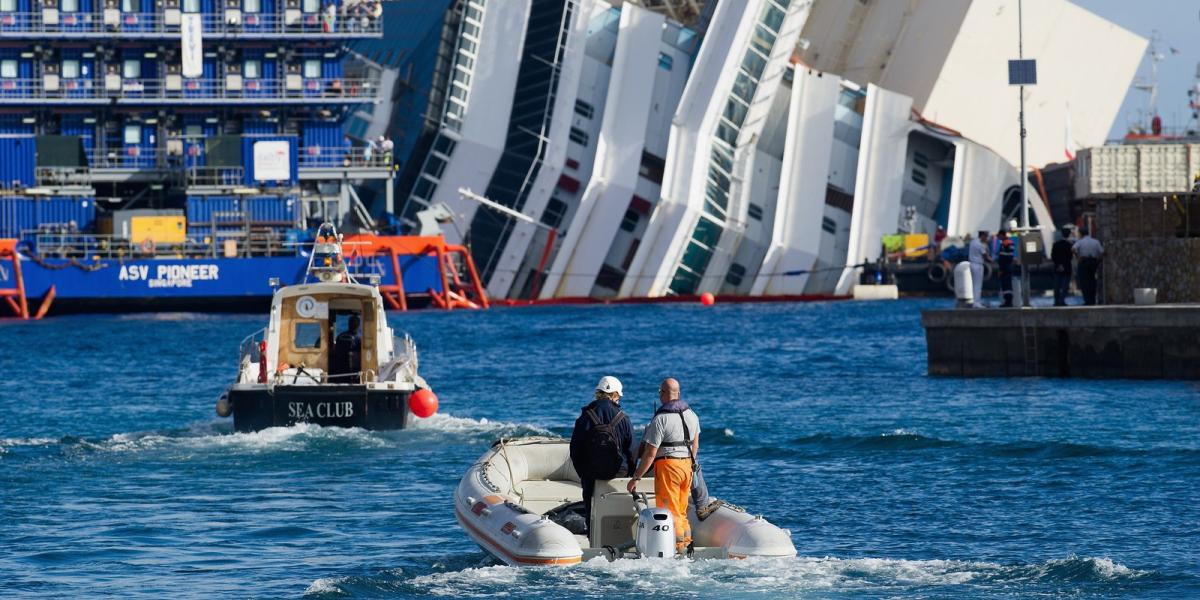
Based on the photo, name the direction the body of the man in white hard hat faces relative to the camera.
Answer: away from the camera

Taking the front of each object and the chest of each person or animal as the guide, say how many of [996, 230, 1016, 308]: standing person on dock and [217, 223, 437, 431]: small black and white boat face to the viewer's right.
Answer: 0

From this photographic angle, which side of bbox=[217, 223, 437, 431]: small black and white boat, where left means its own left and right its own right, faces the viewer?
back

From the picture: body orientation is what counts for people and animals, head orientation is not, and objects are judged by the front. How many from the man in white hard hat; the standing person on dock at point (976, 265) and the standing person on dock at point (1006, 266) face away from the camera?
1

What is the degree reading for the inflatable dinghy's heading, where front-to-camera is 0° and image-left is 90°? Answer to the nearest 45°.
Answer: approximately 135°

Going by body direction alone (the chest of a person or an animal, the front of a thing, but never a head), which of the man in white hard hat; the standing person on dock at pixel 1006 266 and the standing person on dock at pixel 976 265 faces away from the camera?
the man in white hard hat

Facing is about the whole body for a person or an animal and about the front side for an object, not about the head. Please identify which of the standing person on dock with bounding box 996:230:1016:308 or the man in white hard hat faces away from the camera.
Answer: the man in white hard hat

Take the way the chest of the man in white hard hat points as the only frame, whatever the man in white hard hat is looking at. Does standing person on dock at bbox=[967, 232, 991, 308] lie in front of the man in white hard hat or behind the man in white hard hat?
in front

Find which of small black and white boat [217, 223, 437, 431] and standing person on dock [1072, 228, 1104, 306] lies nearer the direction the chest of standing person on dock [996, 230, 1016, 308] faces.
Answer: the small black and white boat

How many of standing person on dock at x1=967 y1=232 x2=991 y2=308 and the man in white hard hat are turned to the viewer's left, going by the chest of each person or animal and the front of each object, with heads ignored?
0
